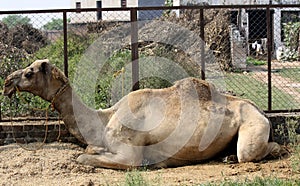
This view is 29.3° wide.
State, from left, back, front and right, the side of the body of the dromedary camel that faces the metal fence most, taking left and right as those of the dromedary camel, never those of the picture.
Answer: right

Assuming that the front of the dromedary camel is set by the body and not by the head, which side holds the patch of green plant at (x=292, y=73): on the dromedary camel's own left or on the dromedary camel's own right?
on the dromedary camel's own right

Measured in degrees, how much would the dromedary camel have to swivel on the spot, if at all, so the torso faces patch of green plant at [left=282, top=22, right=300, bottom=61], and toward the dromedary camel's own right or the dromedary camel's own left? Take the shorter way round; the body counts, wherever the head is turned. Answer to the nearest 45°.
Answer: approximately 90° to the dromedary camel's own right

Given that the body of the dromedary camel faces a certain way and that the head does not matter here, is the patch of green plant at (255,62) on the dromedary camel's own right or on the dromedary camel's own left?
on the dromedary camel's own right

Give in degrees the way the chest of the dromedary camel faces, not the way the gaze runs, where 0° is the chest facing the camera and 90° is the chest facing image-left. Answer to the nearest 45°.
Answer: approximately 90°
